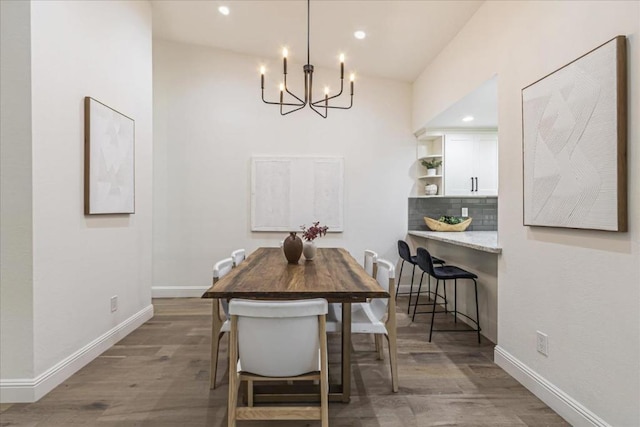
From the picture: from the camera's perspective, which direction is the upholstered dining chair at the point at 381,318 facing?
to the viewer's left

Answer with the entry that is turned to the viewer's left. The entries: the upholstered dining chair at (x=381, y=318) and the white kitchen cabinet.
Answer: the upholstered dining chair

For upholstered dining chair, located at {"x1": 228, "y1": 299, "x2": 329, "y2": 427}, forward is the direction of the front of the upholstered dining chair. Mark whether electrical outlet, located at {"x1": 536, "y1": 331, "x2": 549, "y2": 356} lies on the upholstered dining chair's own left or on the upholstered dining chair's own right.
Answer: on the upholstered dining chair's own right

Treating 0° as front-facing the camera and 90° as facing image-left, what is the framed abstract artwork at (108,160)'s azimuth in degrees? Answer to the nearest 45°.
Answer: approximately 315°

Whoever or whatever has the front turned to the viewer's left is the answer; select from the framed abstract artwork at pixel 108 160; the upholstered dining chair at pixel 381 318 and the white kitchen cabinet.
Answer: the upholstered dining chair

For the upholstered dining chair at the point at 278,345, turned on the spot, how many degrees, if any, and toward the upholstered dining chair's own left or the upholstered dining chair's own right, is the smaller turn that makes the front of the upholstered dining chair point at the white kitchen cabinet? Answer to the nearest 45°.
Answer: approximately 45° to the upholstered dining chair's own right

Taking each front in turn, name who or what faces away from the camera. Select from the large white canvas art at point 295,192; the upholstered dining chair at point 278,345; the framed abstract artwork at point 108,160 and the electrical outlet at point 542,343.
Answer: the upholstered dining chair

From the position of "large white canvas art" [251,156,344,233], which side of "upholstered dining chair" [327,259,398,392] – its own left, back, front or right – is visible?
right

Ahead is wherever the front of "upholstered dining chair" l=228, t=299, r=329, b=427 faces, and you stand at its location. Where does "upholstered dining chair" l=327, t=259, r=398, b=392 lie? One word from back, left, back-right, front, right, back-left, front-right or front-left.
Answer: front-right

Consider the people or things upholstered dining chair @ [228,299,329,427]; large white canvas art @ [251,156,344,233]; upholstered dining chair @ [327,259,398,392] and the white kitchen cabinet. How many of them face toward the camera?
2

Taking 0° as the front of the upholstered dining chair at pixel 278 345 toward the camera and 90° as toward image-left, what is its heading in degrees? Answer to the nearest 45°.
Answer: approximately 180°

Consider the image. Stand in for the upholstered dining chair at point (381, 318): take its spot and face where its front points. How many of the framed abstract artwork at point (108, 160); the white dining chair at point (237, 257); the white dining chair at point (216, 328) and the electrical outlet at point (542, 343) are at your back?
1

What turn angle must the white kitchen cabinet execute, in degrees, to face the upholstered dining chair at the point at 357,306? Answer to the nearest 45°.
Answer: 0° — it already faces it

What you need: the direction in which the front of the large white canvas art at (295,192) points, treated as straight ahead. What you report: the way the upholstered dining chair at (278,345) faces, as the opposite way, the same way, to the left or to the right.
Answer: the opposite way

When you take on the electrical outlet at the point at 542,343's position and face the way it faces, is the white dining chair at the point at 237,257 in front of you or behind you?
in front

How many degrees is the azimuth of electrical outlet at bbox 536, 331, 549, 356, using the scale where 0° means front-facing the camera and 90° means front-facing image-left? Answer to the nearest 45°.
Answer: approximately 45°

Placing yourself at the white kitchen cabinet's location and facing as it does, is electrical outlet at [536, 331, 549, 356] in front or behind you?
in front
